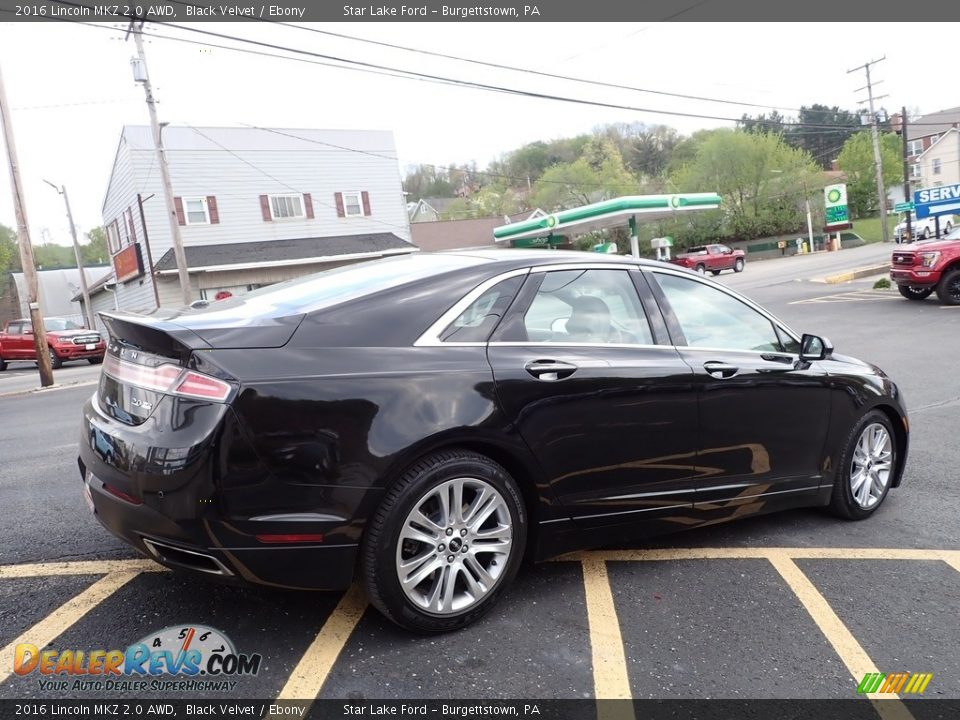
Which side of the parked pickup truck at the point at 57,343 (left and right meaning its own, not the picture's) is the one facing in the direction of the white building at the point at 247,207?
left

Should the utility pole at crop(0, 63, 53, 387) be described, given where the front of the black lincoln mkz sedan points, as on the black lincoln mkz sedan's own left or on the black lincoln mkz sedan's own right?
on the black lincoln mkz sedan's own left

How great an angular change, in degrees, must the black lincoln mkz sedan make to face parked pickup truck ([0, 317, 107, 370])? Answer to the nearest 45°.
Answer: approximately 90° to its left

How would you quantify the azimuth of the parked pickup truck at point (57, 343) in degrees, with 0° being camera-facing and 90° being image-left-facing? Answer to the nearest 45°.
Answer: approximately 315°

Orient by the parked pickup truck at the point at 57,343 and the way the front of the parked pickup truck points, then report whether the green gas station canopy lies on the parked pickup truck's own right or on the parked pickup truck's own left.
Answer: on the parked pickup truck's own left

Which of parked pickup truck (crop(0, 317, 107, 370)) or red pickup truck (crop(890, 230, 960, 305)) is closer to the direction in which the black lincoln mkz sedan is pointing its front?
the red pickup truck

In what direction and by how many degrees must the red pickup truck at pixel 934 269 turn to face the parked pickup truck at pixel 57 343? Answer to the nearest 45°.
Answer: approximately 45° to its right
